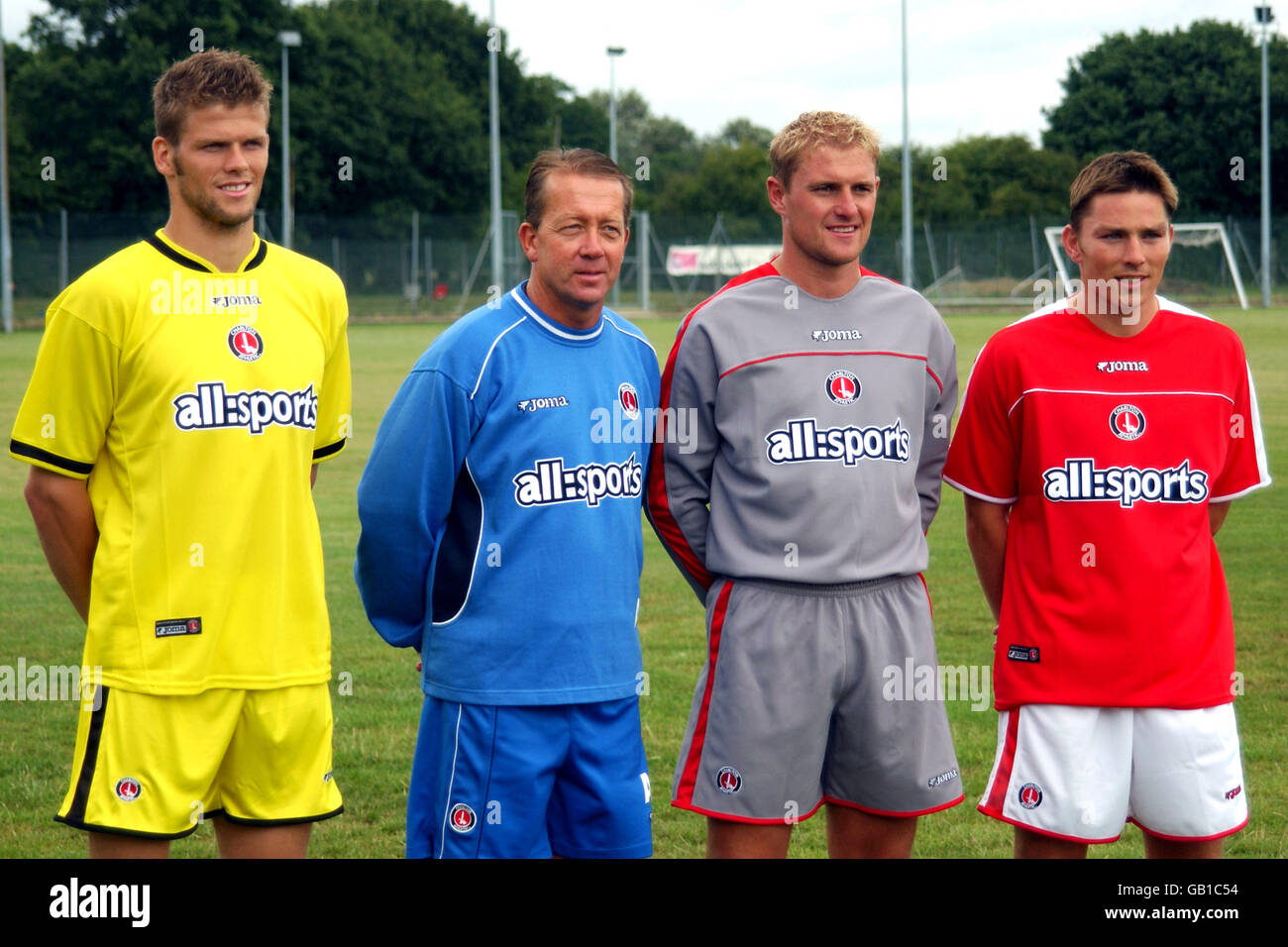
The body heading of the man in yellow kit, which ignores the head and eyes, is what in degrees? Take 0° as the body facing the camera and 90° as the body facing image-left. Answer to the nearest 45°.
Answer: approximately 315°

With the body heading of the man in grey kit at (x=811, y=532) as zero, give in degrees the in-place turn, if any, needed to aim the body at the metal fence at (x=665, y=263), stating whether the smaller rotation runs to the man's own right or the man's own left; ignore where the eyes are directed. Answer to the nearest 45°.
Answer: approximately 135° to the man's own left

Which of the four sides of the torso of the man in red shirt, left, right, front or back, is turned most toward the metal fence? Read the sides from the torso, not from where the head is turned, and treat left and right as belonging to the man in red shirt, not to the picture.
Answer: back
